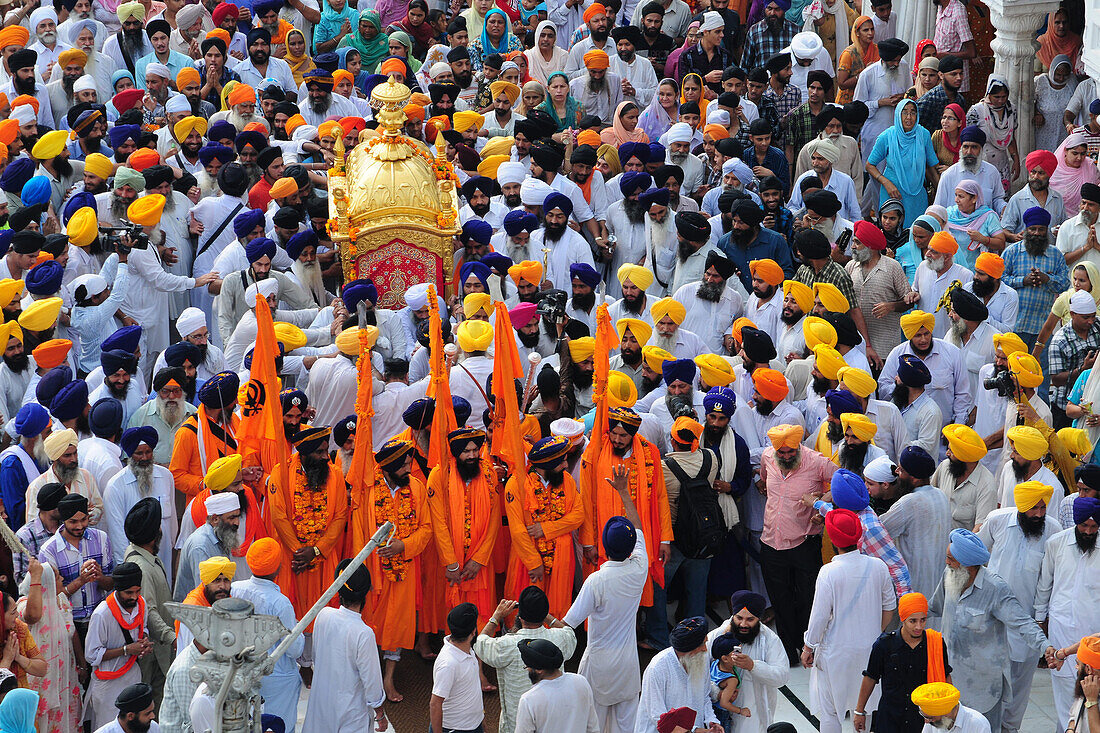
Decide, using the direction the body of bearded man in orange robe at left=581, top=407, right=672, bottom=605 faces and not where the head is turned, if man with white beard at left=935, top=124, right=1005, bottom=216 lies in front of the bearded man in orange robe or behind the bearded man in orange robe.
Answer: behind

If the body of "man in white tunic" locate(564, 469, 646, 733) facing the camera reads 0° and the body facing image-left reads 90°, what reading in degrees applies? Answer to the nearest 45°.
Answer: approximately 180°

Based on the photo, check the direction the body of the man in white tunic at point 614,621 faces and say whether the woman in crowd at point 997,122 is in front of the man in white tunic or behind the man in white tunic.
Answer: in front

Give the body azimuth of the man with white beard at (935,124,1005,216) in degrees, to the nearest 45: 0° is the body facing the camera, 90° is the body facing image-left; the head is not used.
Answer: approximately 0°

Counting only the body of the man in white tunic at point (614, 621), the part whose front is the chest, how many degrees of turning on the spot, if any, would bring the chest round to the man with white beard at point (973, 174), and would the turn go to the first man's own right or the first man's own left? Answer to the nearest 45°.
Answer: approximately 45° to the first man's own right

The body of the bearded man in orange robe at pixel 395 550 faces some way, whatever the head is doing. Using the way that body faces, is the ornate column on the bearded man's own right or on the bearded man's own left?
on the bearded man's own left

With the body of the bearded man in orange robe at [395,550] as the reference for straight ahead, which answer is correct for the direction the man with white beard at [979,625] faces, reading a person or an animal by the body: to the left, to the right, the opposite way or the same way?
to the right

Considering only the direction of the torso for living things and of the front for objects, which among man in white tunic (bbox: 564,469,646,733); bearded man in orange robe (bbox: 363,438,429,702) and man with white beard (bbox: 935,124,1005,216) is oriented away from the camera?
the man in white tunic

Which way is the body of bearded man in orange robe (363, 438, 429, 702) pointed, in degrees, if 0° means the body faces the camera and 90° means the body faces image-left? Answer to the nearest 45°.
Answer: approximately 0°

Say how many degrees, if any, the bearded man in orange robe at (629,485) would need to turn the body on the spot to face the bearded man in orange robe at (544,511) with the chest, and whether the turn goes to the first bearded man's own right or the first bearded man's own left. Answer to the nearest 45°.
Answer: approximately 45° to the first bearded man's own right

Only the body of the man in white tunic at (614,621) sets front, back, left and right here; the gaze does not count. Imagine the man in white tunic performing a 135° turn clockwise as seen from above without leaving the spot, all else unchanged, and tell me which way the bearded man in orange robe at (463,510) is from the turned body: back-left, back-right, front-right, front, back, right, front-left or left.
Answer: back

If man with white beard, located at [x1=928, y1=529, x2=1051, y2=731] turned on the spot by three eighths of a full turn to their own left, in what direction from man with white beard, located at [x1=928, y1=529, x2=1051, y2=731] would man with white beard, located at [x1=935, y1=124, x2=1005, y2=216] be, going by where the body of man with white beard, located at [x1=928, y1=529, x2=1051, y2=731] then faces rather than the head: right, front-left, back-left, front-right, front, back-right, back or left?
left

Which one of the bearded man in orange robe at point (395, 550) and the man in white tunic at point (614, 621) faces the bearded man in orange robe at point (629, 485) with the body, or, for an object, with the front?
the man in white tunic
